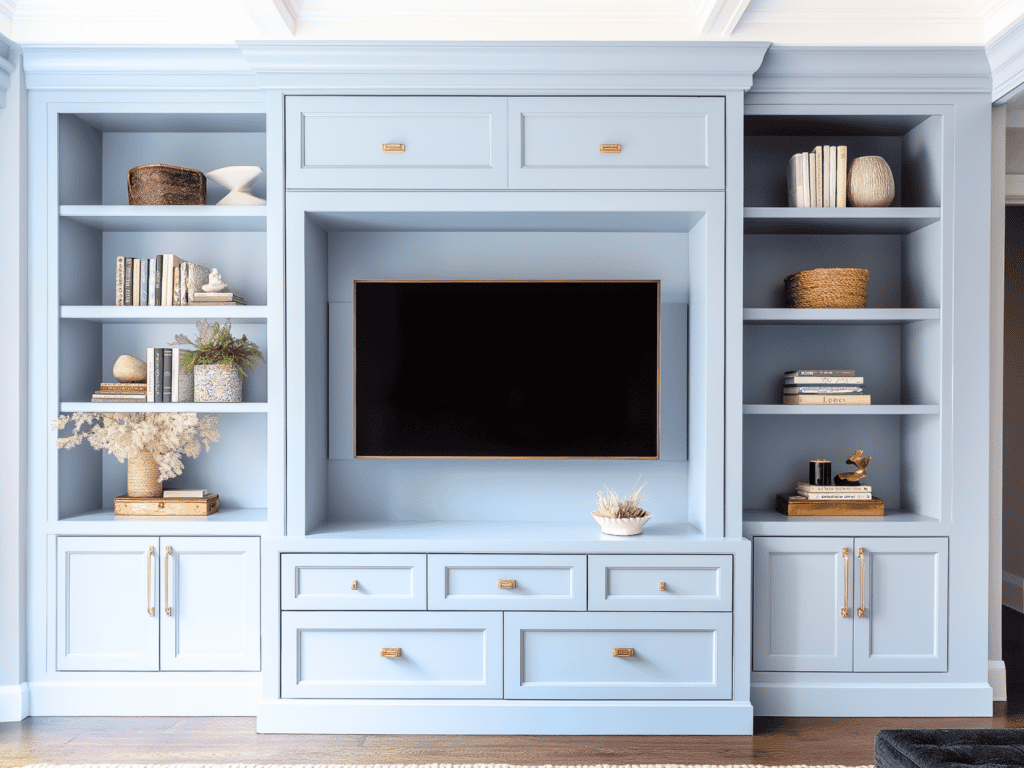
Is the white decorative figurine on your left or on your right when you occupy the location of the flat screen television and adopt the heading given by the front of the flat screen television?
on your right

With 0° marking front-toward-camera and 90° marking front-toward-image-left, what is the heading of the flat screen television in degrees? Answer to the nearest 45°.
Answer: approximately 0°

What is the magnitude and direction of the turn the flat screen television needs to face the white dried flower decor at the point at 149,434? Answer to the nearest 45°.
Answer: approximately 90° to its right

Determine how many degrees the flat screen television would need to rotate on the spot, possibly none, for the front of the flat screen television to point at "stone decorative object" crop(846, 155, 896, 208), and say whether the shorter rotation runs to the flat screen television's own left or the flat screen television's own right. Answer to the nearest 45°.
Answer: approximately 90° to the flat screen television's own left

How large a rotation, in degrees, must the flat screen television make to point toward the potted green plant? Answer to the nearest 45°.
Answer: approximately 90° to its right

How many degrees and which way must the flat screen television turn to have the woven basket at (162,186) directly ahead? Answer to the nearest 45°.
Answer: approximately 90° to its right

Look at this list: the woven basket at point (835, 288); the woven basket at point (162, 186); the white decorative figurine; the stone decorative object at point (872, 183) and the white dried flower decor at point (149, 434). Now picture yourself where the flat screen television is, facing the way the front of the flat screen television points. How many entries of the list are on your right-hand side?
3

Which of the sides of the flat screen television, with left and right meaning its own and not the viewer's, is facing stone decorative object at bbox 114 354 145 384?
right

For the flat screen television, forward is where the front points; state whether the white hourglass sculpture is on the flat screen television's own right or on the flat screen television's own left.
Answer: on the flat screen television's own right
